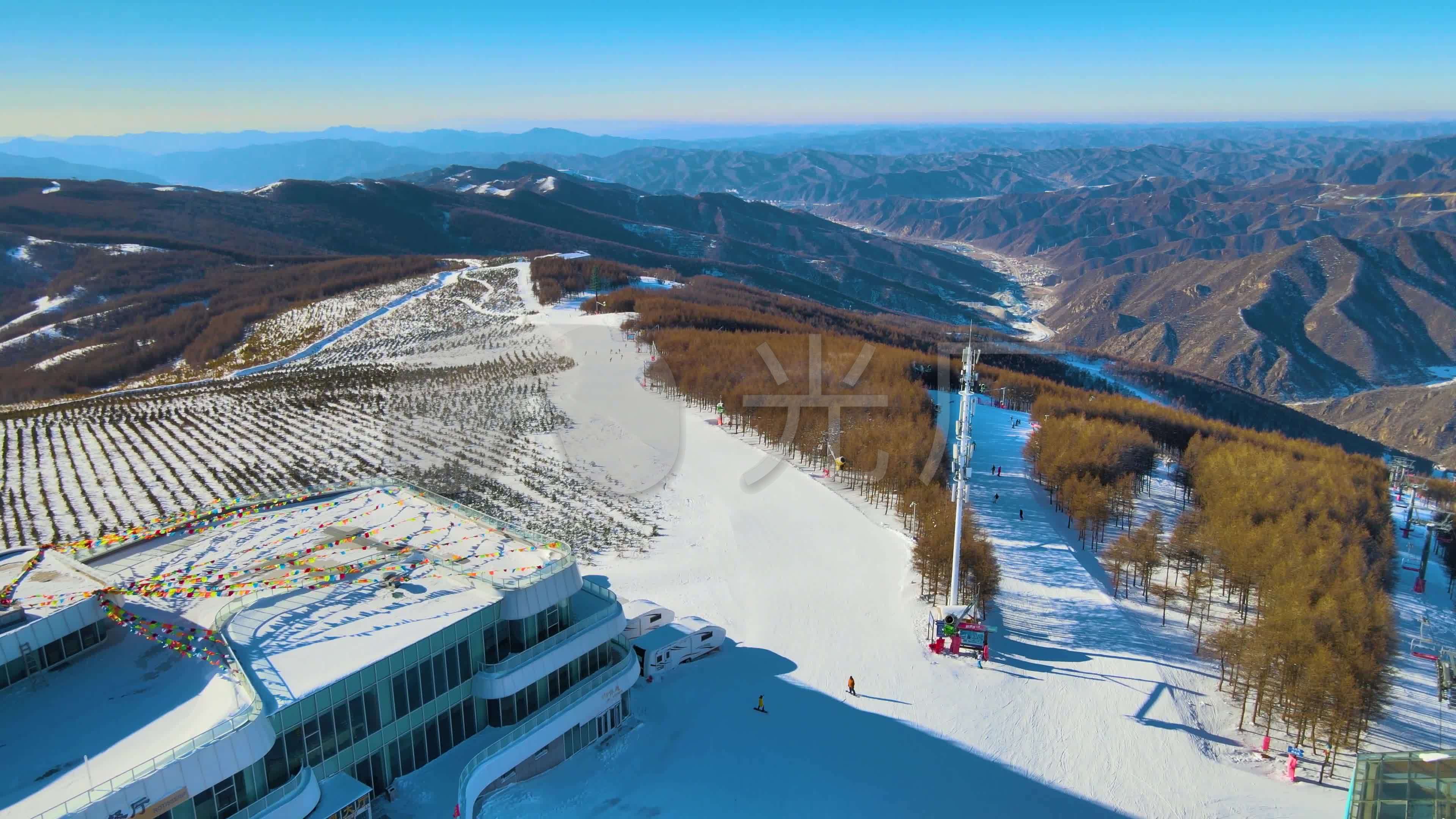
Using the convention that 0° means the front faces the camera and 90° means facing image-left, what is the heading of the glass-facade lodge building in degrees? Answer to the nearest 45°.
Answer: approximately 315°

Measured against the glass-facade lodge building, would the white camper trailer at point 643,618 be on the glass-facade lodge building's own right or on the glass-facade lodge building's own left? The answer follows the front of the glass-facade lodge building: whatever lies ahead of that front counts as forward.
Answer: on the glass-facade lodge building's own left

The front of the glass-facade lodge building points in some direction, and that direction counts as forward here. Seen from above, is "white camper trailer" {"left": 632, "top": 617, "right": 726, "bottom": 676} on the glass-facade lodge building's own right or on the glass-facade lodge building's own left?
on the glass-facade lodge building's own left
